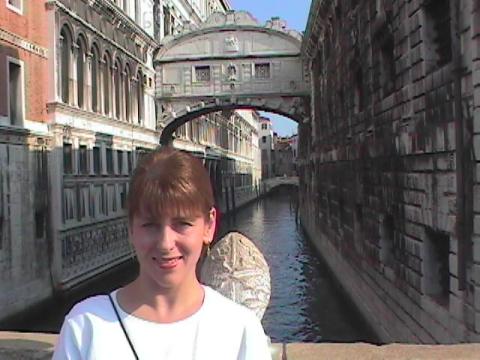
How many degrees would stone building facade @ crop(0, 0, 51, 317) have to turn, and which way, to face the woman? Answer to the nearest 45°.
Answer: approximately 90° to its right

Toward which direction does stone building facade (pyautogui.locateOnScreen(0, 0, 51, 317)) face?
to the viewer's right

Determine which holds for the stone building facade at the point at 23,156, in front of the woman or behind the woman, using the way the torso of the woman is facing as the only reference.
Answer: behind

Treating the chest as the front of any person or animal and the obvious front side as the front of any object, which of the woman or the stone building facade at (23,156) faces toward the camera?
the woman

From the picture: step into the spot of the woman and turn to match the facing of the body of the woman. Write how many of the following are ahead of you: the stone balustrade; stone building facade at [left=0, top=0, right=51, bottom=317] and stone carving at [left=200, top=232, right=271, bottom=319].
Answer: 0

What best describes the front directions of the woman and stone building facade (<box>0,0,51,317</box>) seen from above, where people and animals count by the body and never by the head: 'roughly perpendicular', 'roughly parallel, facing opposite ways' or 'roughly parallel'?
roughly perpendicular

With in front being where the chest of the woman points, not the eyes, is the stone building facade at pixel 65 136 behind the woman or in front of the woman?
behind

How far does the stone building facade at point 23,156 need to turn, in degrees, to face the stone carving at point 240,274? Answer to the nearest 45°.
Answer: approximately 90° to its right

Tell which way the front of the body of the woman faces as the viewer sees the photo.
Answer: toward the camera

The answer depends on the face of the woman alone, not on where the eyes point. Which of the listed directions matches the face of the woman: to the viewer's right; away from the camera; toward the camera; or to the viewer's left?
toward the camera

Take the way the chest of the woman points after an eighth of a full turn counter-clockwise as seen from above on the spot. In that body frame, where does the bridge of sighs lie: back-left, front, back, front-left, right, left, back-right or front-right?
back-left

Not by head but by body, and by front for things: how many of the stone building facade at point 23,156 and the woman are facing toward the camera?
1
